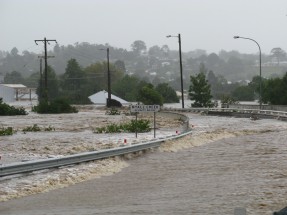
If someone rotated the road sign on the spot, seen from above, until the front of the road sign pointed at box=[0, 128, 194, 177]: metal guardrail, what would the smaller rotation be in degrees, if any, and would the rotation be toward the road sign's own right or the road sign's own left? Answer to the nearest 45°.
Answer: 0° — it already faces it

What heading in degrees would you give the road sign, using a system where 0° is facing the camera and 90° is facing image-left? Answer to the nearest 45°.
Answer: approximately 0°
